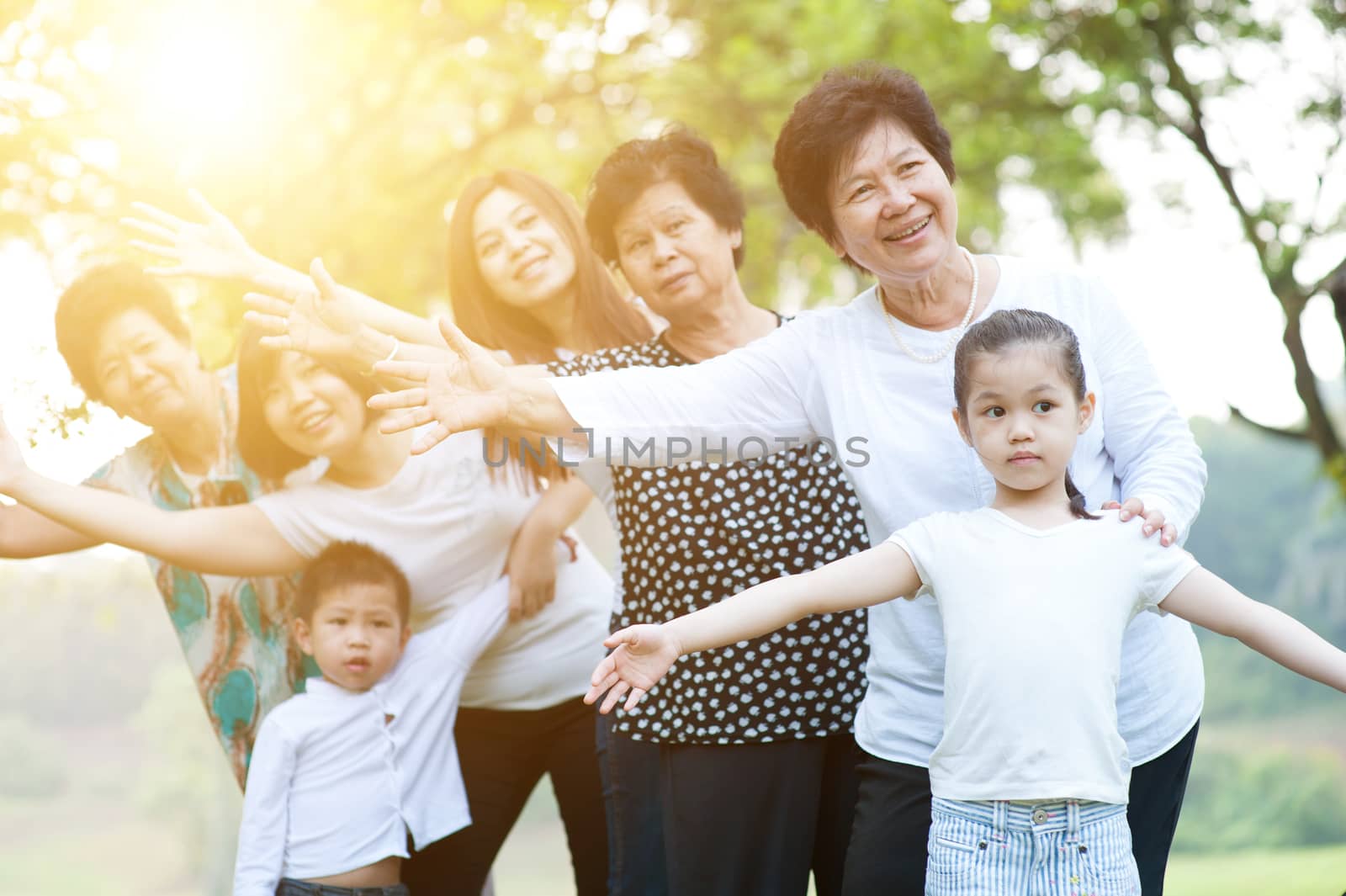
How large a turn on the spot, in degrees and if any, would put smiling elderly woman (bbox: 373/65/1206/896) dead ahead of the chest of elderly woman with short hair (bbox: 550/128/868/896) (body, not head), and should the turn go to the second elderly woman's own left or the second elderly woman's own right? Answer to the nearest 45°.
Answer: approximately 45° to the second elderly woman's own left

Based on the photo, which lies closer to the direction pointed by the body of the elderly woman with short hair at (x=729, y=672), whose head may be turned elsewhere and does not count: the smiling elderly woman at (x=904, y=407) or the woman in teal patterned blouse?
the smiling elderly woman

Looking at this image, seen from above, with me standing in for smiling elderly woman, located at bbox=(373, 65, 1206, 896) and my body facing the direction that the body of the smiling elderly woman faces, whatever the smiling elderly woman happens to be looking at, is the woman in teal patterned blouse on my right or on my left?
on my right

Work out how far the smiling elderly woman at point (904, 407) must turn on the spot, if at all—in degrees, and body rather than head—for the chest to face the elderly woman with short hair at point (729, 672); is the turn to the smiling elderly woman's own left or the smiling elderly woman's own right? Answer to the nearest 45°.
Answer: approximately 135° to the smiling elderly woman's own right

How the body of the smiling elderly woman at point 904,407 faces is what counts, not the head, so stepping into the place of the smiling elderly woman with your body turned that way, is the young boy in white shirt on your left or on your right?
on your right

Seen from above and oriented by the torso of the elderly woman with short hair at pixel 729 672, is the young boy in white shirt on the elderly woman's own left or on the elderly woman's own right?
on the elderly woman's own right

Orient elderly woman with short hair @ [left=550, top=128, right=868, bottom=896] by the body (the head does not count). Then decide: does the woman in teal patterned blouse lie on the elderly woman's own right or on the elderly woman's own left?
on the elderly woman's own right

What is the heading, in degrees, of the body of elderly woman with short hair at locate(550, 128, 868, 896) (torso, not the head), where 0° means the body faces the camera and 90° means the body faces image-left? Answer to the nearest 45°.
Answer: approximately 0°
